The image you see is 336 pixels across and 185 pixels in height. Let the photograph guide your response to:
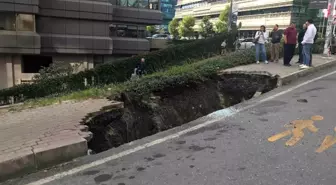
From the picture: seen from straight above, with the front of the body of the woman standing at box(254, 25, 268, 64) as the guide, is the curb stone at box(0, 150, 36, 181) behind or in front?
in front

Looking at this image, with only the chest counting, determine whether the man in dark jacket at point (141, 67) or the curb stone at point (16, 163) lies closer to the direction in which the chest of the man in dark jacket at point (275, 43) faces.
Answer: the curb stone

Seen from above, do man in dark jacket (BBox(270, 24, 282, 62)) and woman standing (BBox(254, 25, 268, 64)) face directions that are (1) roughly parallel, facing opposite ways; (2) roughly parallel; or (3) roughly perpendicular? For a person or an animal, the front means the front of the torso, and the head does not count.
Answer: roughly parallel

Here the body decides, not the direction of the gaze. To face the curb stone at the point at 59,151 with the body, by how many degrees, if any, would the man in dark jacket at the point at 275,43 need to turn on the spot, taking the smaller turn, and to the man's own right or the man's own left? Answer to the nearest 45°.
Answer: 0° — they already face it

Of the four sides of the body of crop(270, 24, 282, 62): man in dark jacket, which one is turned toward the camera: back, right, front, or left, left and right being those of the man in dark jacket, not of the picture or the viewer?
front

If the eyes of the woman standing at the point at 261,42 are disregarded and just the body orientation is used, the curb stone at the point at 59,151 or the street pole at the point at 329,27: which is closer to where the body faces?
the curb stone

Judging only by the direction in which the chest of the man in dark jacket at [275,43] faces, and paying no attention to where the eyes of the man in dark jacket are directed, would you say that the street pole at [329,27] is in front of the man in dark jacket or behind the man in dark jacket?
behind

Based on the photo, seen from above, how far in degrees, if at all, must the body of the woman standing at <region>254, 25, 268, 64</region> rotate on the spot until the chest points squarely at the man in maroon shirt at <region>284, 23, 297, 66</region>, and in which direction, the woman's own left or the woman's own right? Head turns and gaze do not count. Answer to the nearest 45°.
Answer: approximately 90° to the woman's own left

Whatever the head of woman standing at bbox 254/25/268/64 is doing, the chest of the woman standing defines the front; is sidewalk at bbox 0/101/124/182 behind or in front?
in front

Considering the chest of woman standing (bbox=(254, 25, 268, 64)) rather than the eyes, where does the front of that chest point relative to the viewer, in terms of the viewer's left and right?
facing the viewer

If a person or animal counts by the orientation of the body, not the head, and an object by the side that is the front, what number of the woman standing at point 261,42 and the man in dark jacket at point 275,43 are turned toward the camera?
2

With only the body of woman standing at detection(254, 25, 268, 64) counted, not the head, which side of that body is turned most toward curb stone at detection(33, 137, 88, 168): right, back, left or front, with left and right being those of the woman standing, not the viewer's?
front

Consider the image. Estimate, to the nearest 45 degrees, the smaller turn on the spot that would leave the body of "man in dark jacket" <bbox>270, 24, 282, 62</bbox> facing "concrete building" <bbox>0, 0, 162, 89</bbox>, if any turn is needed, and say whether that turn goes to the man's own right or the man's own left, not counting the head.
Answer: approximately 135° to the man's own right
